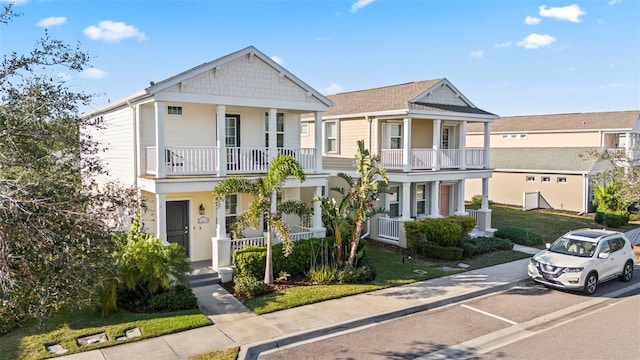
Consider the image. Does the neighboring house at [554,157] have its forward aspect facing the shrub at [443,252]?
no

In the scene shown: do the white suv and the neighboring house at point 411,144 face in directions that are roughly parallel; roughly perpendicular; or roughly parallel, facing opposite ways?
roughly perpendicular

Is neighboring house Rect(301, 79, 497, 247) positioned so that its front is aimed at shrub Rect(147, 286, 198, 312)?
no

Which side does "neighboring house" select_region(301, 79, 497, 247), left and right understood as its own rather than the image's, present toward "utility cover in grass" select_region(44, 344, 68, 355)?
right

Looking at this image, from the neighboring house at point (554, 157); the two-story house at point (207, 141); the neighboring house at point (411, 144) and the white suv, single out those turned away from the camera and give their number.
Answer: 0

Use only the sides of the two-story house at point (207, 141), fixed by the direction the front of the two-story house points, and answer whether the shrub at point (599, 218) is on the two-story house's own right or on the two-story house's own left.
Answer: on the two-story house's own left

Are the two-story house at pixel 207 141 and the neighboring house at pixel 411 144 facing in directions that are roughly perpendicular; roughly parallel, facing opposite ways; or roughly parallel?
roughly parallel

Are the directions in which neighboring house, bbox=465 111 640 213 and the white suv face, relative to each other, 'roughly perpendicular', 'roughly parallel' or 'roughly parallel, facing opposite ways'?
roughly perpendicular

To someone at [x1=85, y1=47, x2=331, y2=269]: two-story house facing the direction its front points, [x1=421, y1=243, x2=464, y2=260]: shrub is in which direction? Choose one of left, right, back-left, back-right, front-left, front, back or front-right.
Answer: front-left

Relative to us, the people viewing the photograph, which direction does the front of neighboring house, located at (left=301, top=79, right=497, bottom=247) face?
facing the viewer and to the right of the viewer

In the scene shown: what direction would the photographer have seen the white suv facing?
facing the viewer and to the left of the viewer

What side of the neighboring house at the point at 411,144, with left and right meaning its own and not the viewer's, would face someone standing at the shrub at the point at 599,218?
left

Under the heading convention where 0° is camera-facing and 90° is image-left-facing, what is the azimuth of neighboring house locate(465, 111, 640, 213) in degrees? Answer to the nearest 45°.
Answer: approximately 315°

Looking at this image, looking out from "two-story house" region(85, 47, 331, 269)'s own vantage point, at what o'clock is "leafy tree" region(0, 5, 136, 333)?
The leafy tree is roughly at 2 o'clock from the two-story house.

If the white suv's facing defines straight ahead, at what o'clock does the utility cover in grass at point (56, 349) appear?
The utility cover in grass is roughly at 12 o'clock from the white suv.
